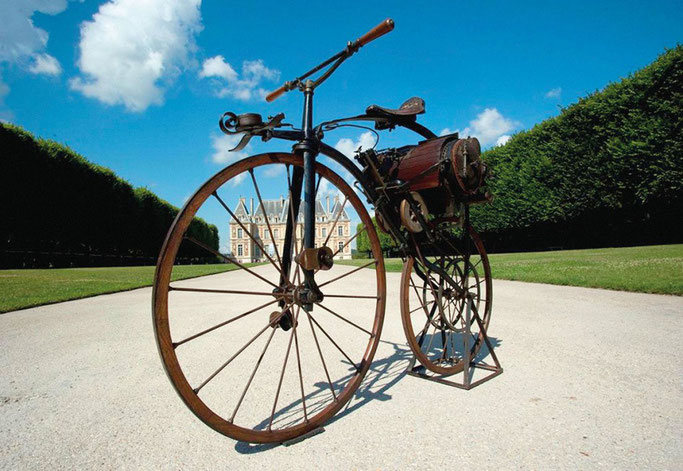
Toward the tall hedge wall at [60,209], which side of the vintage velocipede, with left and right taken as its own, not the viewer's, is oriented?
right

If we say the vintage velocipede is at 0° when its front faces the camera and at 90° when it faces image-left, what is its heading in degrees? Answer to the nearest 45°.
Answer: approximately 45°

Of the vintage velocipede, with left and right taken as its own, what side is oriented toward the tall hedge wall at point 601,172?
back
